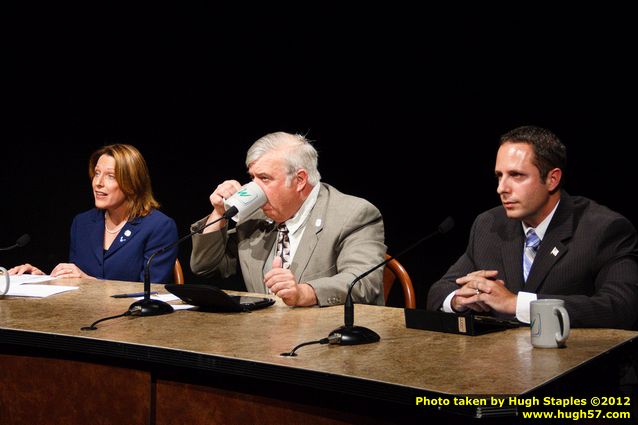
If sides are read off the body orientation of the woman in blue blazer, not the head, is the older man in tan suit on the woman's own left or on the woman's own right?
on the woman's own left

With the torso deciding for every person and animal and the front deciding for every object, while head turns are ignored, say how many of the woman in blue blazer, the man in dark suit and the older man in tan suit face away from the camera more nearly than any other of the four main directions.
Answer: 0

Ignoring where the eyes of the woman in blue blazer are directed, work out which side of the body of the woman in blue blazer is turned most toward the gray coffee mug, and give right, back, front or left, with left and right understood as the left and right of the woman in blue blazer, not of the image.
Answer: left

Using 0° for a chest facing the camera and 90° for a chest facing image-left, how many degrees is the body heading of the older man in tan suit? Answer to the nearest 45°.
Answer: approximately 45°

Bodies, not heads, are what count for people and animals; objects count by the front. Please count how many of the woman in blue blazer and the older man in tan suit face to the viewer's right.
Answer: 0

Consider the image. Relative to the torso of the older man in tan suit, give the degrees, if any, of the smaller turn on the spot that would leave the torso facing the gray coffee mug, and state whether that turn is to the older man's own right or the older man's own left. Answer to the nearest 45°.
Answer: approximately 90° to the older man's own left

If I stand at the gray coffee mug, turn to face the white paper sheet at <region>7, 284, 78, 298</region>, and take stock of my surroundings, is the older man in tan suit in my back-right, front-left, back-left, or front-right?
front-right

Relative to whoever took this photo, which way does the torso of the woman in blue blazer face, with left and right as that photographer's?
facing the viewer and to the left of the viewer

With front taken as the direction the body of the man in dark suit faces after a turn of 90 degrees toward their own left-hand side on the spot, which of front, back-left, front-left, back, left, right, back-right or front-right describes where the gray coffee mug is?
front-right

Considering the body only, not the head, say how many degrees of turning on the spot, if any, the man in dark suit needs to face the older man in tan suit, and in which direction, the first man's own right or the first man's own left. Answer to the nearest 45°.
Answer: approximately 45° to the first man's own right

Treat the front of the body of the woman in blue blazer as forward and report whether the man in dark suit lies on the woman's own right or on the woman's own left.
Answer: on the woman's own left

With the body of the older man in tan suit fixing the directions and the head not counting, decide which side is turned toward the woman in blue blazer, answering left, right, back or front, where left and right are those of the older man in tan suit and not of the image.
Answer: right
